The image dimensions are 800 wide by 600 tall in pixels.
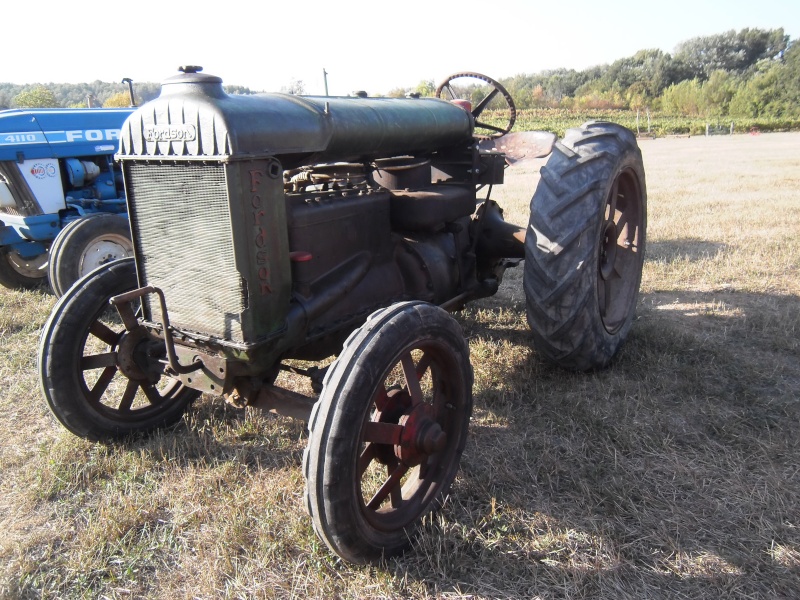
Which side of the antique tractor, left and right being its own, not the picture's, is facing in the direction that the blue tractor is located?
right

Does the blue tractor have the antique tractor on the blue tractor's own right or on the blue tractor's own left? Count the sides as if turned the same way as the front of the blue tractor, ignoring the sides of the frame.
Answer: on the blue tractor's own left

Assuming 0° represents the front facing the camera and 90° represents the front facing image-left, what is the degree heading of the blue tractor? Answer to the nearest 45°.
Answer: approximately 45°
